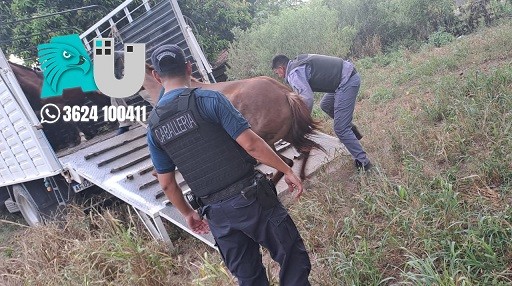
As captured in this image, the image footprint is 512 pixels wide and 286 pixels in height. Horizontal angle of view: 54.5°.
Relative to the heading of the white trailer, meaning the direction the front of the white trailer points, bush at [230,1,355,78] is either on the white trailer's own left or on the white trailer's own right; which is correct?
on the white trailer's own right

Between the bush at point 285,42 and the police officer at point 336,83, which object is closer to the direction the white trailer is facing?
the bush

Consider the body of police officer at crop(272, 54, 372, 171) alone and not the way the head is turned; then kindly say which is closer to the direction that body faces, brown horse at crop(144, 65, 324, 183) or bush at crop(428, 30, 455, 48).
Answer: the brown horse

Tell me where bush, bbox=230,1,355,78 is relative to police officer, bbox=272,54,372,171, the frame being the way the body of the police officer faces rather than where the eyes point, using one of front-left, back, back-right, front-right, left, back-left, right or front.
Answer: right

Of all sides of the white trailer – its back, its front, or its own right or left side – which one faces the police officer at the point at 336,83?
back

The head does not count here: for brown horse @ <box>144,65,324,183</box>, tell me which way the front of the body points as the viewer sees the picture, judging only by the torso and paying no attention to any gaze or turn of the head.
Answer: to the viewer's left

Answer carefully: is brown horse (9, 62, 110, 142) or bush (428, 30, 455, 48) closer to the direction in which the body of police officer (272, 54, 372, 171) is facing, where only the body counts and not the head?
the brown horse

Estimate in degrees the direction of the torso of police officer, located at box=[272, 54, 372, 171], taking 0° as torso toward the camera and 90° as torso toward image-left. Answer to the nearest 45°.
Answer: approximately 90°

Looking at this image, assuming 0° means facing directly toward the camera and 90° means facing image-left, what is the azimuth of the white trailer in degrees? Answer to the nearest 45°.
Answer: approximately 135°

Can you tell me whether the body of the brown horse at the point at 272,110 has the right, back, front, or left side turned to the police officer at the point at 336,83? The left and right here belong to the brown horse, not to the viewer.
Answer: back

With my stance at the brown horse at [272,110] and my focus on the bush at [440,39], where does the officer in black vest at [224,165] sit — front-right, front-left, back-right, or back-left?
back-right

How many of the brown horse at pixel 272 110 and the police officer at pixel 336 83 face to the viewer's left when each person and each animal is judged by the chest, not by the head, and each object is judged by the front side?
2
